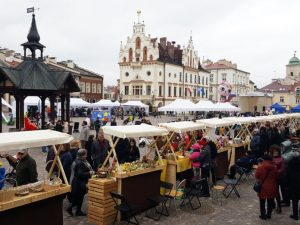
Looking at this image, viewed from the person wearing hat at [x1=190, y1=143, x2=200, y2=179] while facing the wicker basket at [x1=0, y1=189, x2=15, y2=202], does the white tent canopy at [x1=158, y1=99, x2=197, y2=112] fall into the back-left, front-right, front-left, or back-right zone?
back-right

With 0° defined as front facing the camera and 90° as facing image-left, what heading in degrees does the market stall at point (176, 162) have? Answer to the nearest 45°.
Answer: approximately 315°

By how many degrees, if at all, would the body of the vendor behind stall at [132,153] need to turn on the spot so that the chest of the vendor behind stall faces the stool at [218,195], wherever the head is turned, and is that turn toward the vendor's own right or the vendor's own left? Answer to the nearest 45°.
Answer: approximately 45° to the vendor's own left

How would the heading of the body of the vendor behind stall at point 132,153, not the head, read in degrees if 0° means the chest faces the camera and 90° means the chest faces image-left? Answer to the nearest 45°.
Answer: approximately 0°

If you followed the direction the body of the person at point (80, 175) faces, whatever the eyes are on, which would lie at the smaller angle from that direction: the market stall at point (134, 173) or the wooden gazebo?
the market stall

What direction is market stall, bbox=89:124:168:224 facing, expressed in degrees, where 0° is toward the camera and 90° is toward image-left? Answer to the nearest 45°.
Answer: approximately 315°

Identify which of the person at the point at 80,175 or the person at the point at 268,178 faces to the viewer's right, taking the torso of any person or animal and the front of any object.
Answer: the person at the point at 80,175
